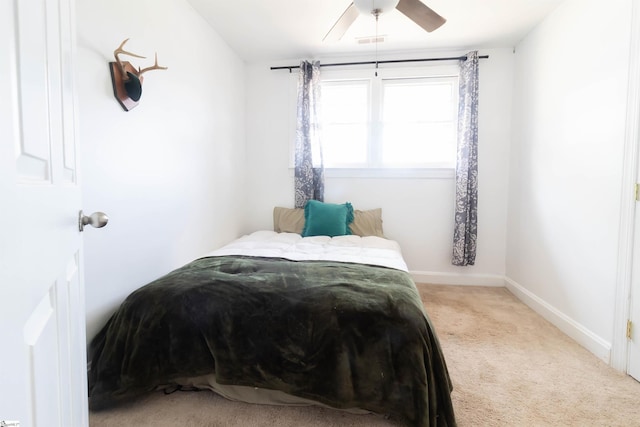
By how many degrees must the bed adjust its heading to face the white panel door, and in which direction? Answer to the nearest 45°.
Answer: approximately 45° to its right

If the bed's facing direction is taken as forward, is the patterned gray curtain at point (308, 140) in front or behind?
behind

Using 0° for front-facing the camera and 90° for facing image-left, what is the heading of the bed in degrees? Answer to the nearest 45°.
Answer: approximately 0°

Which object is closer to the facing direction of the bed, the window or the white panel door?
the white panel door
